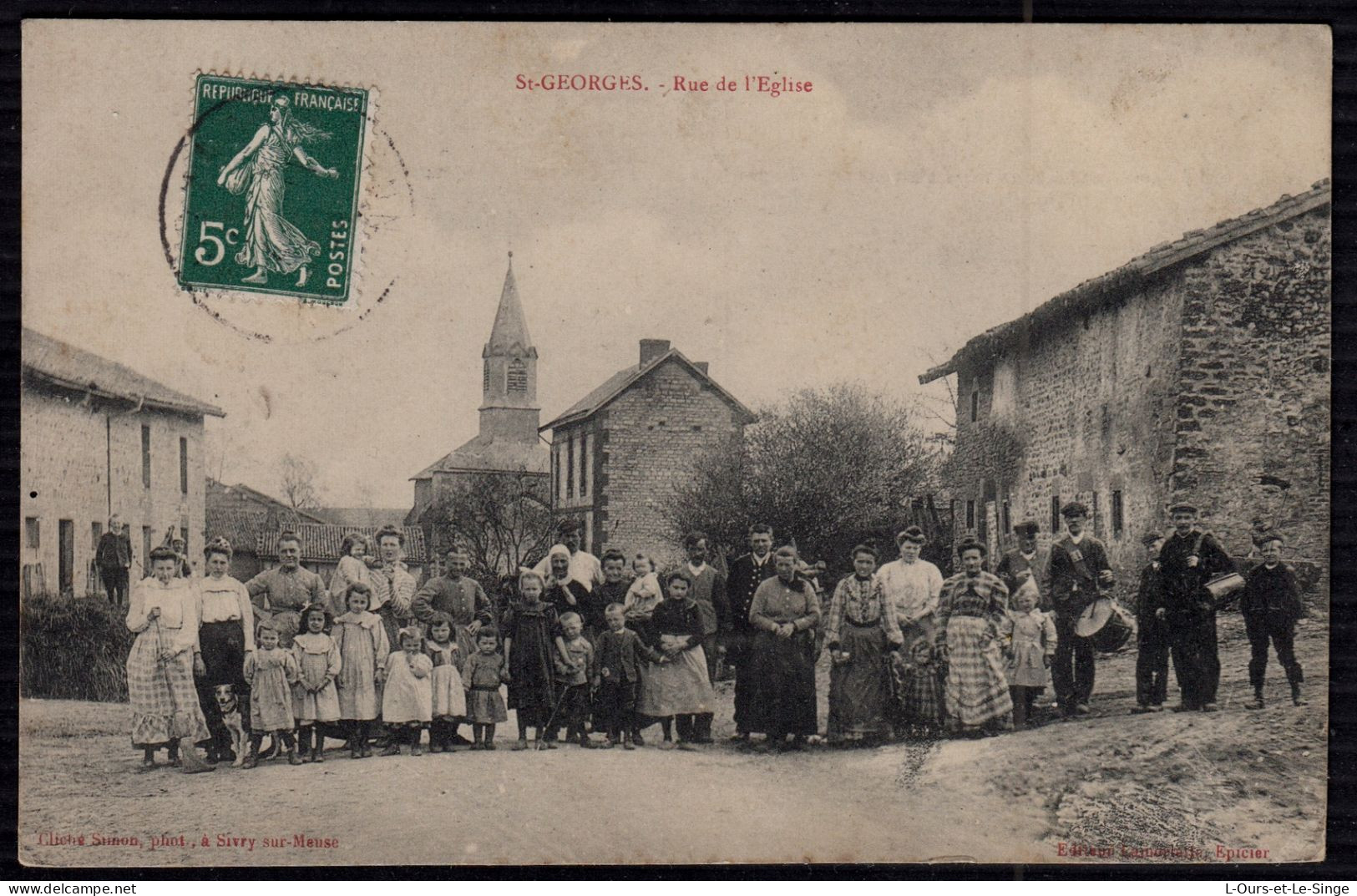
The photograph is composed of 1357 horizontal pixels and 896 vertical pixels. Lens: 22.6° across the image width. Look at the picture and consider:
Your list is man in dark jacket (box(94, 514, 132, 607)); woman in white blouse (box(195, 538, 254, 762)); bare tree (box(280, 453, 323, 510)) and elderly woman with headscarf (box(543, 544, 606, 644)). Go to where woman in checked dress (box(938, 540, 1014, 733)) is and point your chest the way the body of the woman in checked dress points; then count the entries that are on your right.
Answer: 4

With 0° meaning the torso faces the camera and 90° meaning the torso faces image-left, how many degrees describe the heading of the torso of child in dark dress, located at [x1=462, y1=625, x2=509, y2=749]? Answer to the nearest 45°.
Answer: approximately 0°

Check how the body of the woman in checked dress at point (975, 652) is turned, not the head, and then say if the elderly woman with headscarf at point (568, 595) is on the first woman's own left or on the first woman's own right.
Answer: on the first woman's own right

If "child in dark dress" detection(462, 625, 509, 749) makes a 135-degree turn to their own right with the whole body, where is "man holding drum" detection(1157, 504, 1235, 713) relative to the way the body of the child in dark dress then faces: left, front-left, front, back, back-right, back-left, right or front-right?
back-right

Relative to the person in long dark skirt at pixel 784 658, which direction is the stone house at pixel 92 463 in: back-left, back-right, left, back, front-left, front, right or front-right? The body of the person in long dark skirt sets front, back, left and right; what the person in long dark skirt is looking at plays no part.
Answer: right

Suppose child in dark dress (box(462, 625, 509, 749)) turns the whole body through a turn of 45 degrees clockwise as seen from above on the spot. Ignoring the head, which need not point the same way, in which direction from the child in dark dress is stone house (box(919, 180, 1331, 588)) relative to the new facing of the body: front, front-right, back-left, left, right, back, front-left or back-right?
back-left

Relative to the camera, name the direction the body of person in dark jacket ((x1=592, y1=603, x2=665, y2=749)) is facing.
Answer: toward the camera
